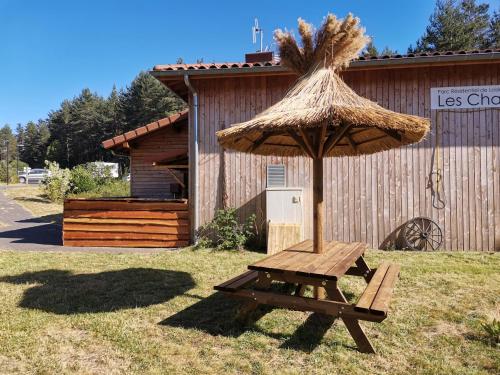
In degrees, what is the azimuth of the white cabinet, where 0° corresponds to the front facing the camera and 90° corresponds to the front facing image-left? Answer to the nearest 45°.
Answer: approximately 0°

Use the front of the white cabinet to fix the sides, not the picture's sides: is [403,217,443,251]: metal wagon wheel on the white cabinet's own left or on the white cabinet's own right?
on the white cabinet's own left

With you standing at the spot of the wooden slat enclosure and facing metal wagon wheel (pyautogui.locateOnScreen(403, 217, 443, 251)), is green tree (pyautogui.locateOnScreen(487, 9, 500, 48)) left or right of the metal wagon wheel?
left

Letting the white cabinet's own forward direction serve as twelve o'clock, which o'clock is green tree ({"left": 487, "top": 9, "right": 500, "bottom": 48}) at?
The green tree is roughly at 7 o'clock from the white cabinet.

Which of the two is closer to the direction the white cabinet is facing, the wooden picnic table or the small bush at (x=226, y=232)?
the wooden picnic table

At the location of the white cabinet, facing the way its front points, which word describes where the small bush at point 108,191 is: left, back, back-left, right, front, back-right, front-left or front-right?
back-right

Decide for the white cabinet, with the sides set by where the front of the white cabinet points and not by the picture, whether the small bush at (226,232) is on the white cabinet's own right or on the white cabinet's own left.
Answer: on the white cabinet's own right

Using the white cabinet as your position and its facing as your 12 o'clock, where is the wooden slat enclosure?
The wooden slat enclosure is roughly at 3 o'clock from the white cabinet.

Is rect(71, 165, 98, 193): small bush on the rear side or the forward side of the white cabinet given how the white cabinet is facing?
on the rear side

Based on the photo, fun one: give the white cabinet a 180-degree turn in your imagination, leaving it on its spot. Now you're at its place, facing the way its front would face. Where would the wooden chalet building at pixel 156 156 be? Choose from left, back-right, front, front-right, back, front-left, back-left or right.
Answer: front-left
